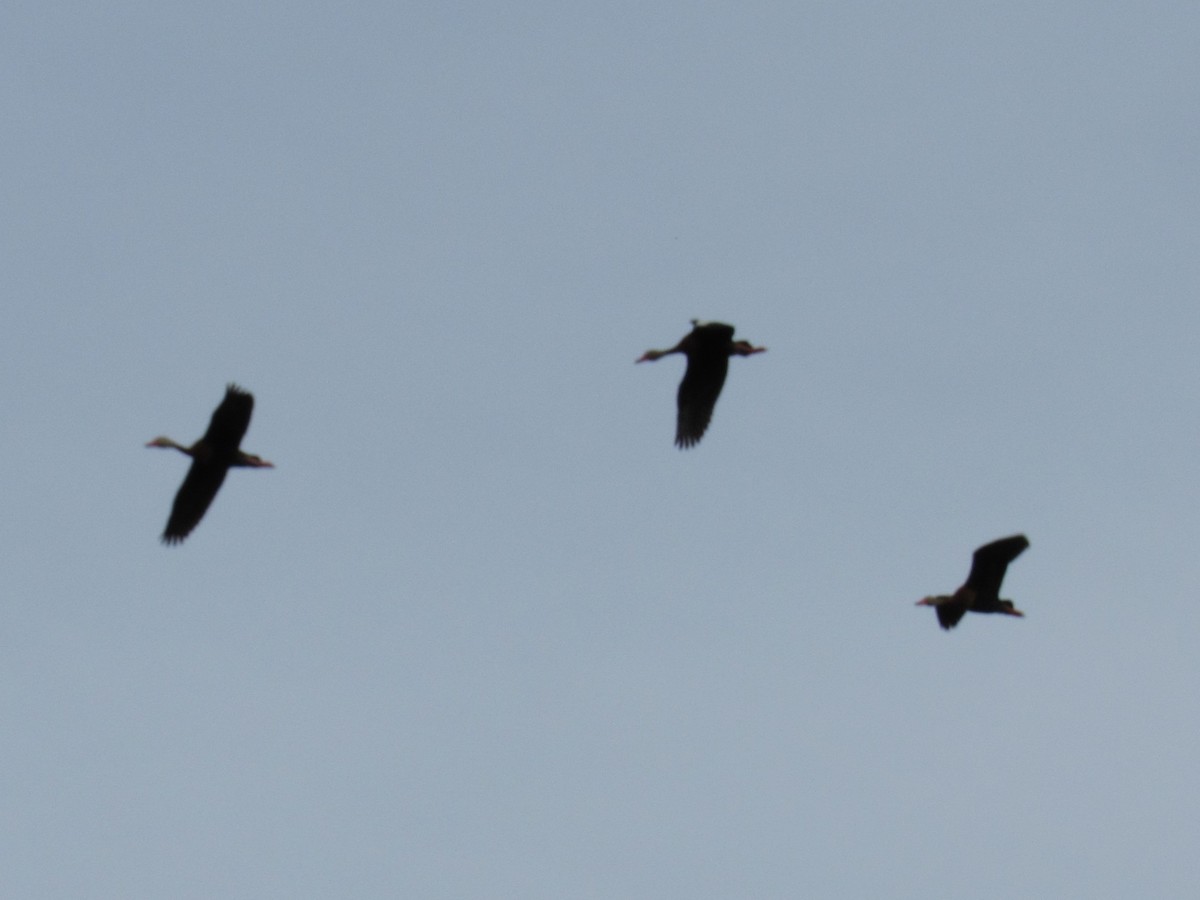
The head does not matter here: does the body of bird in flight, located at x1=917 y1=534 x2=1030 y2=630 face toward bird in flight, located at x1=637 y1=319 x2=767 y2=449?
yes

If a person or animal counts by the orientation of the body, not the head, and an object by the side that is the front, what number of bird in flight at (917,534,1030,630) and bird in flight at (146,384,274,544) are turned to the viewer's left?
2

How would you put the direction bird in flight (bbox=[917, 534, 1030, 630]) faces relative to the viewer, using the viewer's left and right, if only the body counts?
facing to the left of the viewer

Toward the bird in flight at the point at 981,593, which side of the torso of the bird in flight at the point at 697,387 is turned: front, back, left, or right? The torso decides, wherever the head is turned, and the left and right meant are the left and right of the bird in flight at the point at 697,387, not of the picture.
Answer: back

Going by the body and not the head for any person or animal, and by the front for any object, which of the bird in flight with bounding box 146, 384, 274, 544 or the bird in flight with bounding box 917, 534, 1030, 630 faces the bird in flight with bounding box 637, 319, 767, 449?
the bird in flight with bounding box 917, 534, 1030, 630

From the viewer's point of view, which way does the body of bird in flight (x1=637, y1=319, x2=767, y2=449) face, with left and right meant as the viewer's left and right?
facing to the left of the viewer

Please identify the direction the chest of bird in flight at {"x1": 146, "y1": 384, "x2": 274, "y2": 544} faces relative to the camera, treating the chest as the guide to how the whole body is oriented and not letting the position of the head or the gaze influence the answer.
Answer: to the viewer's left

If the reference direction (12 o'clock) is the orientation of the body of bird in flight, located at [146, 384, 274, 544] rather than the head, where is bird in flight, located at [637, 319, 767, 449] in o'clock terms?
bird in flight, located at [637, 319, 767, 449] is roughly at 6 o'clock from bird in flight, located at [146, 384, 274, 544].

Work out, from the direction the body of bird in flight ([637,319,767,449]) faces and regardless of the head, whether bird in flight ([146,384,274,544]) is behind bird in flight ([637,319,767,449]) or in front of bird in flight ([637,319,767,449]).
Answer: in front

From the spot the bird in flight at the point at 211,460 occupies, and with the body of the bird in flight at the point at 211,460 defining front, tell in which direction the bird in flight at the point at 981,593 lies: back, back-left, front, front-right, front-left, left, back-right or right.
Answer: back

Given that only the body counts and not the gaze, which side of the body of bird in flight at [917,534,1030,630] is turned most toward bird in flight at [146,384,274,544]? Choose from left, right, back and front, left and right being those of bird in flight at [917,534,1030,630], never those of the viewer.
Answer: front

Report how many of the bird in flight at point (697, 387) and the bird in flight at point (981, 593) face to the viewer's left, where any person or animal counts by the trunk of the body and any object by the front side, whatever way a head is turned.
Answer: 2
